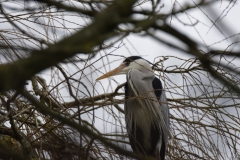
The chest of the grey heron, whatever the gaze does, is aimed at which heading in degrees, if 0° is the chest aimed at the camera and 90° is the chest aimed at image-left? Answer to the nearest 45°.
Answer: approximately 45°
